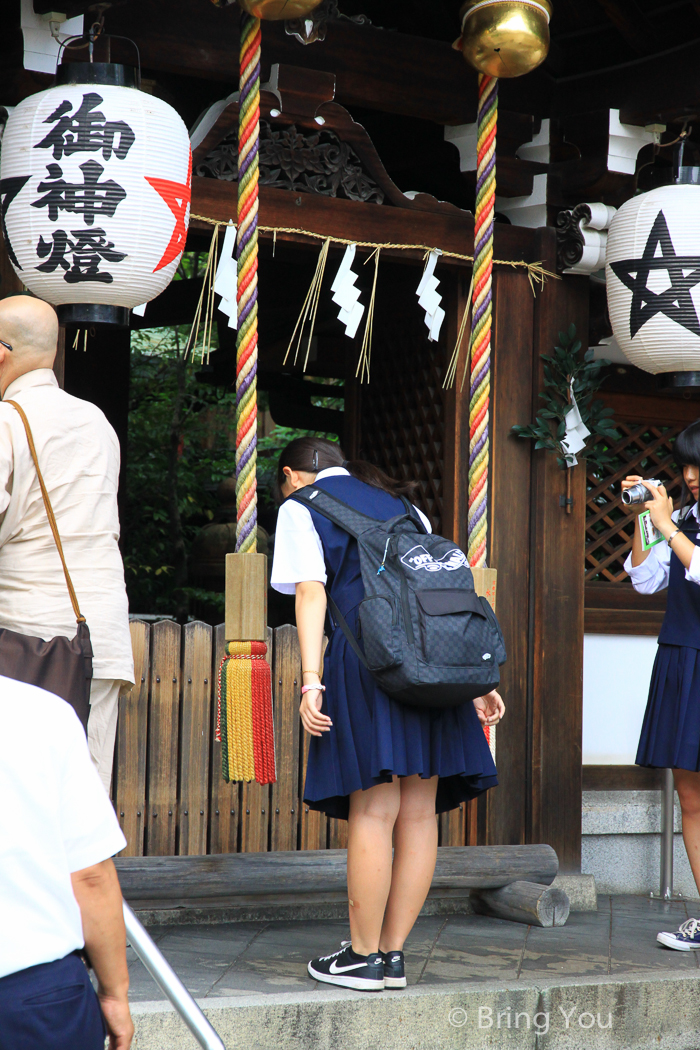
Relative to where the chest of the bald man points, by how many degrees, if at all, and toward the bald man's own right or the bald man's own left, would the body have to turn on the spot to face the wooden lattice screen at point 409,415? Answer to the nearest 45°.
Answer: approximately 90° to the bald man's own right

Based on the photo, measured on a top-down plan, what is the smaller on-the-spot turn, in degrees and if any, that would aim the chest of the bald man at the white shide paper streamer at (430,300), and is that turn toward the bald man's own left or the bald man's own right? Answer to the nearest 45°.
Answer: approximately 90° to the bald man's own right

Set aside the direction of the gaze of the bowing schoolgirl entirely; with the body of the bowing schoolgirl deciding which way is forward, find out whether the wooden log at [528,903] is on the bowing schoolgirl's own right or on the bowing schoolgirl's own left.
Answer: on the bowing schoolgirl's own right

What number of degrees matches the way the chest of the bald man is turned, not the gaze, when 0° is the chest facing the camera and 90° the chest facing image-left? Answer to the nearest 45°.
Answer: approximately 135°

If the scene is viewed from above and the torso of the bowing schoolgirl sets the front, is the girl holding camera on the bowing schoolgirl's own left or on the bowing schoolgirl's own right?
on the bowing schoolgirl's own right

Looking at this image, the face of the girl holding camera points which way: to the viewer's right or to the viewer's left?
to the viewer's left

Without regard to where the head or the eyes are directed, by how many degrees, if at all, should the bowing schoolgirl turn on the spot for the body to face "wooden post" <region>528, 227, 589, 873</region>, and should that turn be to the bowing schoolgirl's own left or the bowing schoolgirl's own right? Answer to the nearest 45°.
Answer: approximately 90° to the bowing schoolgirl's own right

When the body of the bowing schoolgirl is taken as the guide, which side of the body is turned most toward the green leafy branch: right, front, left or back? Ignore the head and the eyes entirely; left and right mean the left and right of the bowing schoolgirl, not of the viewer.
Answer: right

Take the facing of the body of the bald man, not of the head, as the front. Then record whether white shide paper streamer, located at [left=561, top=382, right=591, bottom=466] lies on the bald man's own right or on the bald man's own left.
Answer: on the bald man's own right

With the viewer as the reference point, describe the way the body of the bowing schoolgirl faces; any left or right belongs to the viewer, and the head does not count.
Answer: facing away from the viewer and to the left of the viewer

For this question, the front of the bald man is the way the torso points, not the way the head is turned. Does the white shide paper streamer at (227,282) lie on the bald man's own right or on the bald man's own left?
on the bald man's own right
